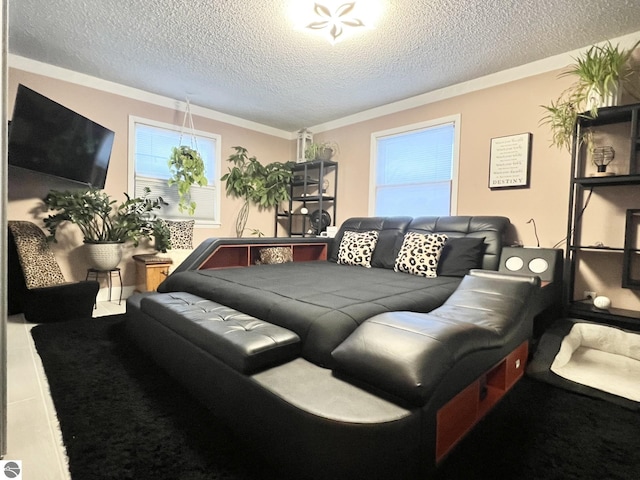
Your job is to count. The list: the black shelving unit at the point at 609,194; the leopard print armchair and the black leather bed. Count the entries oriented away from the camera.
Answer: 0

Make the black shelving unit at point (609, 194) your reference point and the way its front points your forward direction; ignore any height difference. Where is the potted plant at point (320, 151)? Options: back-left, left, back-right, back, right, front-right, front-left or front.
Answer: front-right

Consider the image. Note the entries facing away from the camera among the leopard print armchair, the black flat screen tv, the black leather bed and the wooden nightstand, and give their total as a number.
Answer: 0

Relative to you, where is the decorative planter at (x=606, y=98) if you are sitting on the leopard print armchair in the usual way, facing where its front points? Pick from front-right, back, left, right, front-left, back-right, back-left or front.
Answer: front

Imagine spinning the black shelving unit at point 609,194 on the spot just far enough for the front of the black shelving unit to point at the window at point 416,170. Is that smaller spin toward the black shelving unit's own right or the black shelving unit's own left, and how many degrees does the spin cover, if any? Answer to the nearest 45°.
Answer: approximately 45° to the black shelving unit's own right

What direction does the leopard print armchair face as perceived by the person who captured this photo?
facing the viewer and to the right of the viewer

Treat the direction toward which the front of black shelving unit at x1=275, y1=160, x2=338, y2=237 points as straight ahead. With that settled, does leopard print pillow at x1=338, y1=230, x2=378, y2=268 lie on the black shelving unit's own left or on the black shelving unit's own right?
on the black shelving unit's own left

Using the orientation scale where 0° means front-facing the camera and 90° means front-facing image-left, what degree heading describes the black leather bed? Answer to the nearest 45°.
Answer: approximately 45°

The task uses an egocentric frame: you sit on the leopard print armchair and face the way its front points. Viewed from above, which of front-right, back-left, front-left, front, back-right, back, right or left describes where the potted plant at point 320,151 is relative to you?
front-left

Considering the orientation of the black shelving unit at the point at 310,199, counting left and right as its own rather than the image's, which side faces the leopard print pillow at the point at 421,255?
left

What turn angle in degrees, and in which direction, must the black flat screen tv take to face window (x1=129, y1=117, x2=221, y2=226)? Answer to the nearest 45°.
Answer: approximately 90° to its left

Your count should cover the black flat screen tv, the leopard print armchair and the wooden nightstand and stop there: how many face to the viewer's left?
0

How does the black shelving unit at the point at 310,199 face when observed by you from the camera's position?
facing the viewer and to the left of the viewer

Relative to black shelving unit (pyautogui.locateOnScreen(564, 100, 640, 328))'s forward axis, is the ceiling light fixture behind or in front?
in front

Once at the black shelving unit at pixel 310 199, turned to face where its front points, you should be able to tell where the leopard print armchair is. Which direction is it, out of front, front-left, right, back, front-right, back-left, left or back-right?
front

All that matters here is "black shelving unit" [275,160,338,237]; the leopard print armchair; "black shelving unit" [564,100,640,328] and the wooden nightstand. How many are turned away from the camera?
0
